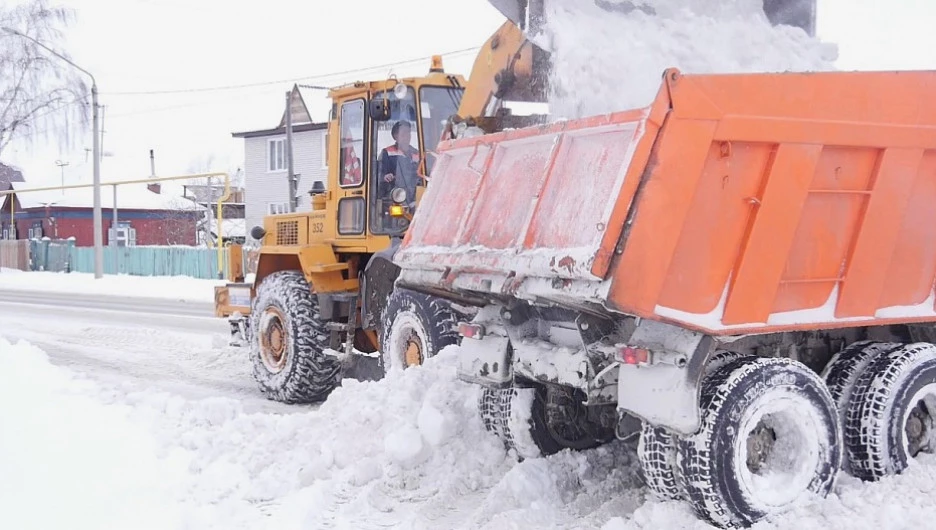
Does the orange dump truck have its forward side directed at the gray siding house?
no

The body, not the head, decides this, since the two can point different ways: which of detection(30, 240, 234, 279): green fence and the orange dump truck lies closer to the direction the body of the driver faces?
the orange dump truck

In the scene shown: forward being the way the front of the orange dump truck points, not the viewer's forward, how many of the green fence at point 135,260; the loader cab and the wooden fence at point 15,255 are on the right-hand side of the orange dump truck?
0

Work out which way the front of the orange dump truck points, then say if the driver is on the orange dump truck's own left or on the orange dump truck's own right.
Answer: on the orange dump truck's own left

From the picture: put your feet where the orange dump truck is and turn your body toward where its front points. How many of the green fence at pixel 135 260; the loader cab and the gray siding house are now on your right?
0

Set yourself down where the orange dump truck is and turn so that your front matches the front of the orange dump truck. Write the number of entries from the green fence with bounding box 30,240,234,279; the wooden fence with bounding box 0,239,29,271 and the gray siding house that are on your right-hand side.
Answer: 0

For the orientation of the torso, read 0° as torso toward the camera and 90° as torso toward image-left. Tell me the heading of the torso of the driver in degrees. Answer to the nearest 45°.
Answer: approximately 315°

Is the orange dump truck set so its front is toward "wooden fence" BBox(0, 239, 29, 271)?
no

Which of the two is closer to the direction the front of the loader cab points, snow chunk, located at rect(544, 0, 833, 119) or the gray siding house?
the snow chunk

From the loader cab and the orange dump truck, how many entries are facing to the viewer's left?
0

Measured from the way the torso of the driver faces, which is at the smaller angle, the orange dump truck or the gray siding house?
the orange dump truck

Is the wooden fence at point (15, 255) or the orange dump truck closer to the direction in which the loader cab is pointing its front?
the orange dump truck

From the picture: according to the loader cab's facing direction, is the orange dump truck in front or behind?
in front

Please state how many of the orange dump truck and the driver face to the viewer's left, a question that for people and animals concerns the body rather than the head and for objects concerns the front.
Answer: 0

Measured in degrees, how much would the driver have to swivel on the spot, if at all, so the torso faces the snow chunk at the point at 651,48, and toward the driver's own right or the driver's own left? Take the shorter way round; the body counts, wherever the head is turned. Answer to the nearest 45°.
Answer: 0° — they already face it

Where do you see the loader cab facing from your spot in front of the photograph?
facing the viewer and to the right of the viewer
